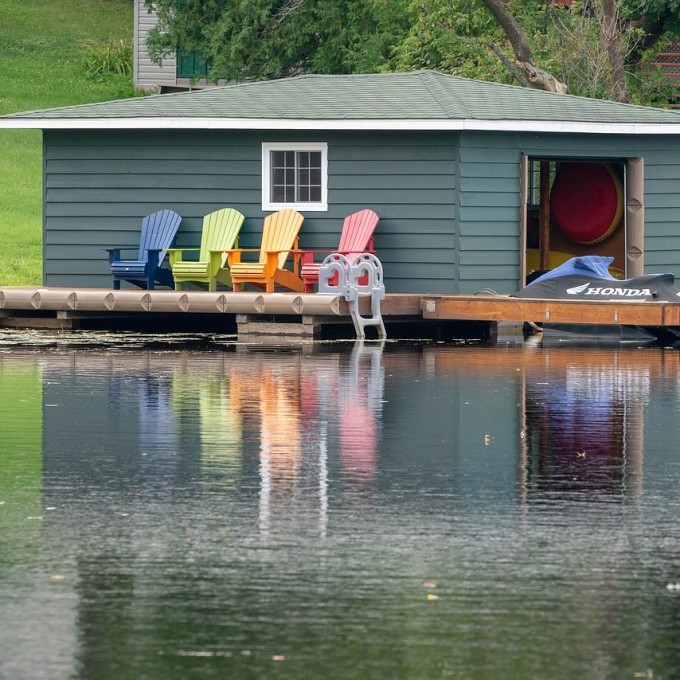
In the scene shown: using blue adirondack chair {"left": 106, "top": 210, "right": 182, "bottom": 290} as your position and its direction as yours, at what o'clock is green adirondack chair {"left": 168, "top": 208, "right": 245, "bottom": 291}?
The green adirondack chair is roughly at 8 o'clock from the blue adirondack chair.

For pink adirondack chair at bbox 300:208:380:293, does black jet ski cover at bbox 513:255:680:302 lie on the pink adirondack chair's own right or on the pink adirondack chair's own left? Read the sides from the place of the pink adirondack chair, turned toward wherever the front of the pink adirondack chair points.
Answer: on the pink adirondack chair's own left

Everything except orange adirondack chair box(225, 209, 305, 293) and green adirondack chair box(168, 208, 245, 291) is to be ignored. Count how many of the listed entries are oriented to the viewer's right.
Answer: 0

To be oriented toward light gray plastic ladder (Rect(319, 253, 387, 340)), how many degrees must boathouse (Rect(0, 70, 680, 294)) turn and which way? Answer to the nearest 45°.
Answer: approximately 45° to its right

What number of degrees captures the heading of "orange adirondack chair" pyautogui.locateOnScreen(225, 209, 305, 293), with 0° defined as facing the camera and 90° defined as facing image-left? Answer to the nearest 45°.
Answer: approximately 45°

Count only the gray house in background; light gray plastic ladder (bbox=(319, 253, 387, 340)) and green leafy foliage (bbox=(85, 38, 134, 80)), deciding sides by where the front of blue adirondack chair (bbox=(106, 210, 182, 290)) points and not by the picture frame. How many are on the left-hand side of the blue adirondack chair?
1

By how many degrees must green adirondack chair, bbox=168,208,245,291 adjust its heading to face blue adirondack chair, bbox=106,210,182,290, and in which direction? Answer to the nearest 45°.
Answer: approximately 45° to its right

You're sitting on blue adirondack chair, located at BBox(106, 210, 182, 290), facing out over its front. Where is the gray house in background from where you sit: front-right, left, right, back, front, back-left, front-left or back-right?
back-right

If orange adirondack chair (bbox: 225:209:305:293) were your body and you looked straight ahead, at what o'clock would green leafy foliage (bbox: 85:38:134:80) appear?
The green leafy foliage is roughly at 4 o'clock from the orange adirondack chair.

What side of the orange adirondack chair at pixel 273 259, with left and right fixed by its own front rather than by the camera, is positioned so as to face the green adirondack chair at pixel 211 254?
right

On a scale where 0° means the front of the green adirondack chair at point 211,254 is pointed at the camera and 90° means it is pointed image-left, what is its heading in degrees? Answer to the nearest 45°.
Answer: approximately 45°

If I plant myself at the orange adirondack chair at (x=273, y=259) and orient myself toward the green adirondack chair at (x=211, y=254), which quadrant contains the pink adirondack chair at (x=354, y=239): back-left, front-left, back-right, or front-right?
back-right

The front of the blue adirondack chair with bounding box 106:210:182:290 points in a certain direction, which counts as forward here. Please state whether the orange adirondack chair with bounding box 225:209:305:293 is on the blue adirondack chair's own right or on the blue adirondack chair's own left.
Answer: on the blue adirondack chair's own left
